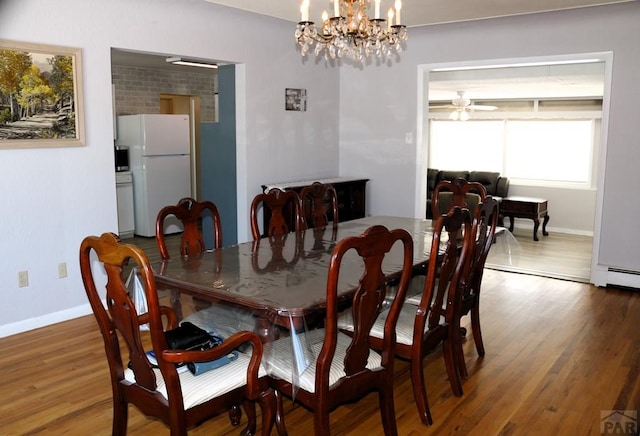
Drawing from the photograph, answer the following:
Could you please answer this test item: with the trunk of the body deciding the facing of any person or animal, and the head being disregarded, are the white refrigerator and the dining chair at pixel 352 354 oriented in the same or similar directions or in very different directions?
very different directions

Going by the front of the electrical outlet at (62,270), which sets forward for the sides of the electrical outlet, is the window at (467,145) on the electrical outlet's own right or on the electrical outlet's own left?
on the electrical outlet's own left

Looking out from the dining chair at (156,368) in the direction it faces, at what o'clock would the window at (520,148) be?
The window is roughly at 12 o'clock from the dining chair.

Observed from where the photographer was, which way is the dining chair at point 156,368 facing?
facing away from the viewer and to the right of the viewer

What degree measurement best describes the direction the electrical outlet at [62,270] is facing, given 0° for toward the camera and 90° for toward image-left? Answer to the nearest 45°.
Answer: approximately 315°

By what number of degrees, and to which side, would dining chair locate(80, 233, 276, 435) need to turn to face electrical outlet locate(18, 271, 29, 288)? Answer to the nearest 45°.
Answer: approximately 90° to its left

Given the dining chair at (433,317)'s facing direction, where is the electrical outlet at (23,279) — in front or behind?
in front

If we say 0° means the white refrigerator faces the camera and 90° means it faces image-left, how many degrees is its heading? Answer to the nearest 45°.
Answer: approximately 315°

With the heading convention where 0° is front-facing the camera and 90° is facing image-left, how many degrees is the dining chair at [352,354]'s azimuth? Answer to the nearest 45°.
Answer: approximately 135°

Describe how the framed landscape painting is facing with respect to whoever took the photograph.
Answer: facing the viewer and to the right of the viewer

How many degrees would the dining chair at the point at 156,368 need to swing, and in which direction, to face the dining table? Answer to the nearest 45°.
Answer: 0° — it already faces it

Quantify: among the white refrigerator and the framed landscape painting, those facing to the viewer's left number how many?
0
